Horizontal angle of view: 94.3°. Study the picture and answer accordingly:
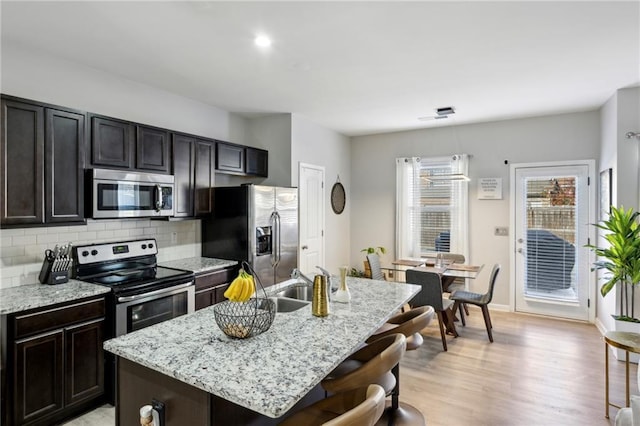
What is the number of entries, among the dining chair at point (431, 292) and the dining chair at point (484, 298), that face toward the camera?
0

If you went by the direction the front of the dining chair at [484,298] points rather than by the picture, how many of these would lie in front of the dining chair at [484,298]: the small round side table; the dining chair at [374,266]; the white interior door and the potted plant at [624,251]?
2

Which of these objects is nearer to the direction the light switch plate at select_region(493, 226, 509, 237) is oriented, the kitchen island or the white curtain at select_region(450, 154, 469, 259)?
the kitchen island

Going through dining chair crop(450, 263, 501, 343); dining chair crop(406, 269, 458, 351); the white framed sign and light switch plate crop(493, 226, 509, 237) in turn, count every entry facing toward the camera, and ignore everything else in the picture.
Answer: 2

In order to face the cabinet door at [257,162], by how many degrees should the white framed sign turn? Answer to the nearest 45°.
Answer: approximately 45° to its right

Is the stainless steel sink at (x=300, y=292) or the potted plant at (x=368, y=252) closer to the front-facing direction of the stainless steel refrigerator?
the stainless steel sink

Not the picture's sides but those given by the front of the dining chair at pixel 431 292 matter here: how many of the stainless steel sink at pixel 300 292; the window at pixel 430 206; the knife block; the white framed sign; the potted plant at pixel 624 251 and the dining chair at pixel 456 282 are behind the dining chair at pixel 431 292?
2

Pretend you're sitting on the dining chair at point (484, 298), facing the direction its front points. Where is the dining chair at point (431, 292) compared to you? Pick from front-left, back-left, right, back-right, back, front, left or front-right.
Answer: front-left

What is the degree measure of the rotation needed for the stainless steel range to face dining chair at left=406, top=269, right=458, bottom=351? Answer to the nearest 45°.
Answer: approximately 45° to its left

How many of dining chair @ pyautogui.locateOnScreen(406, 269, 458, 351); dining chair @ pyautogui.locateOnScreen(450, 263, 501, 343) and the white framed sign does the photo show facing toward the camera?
1

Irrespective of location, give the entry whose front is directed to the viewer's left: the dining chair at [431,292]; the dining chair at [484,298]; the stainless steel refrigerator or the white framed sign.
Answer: the dining chair at [484,298]

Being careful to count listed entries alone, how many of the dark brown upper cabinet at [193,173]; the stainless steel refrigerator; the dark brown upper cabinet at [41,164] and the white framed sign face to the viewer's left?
0

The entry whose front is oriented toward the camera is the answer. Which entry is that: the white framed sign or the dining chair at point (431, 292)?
the white framed sign

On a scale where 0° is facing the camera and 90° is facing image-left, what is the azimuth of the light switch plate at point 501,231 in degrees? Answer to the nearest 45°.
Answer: approximately 0°

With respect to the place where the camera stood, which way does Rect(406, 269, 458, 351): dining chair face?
facing away from the viewer and to the right of the viewer

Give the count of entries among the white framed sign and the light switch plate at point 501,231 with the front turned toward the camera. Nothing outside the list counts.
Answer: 2

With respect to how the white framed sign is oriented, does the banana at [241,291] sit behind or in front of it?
in front

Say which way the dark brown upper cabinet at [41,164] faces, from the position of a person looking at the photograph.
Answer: facing the viewer and to the right of the viewer

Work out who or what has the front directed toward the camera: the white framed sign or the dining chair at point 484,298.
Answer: the white framed sign
